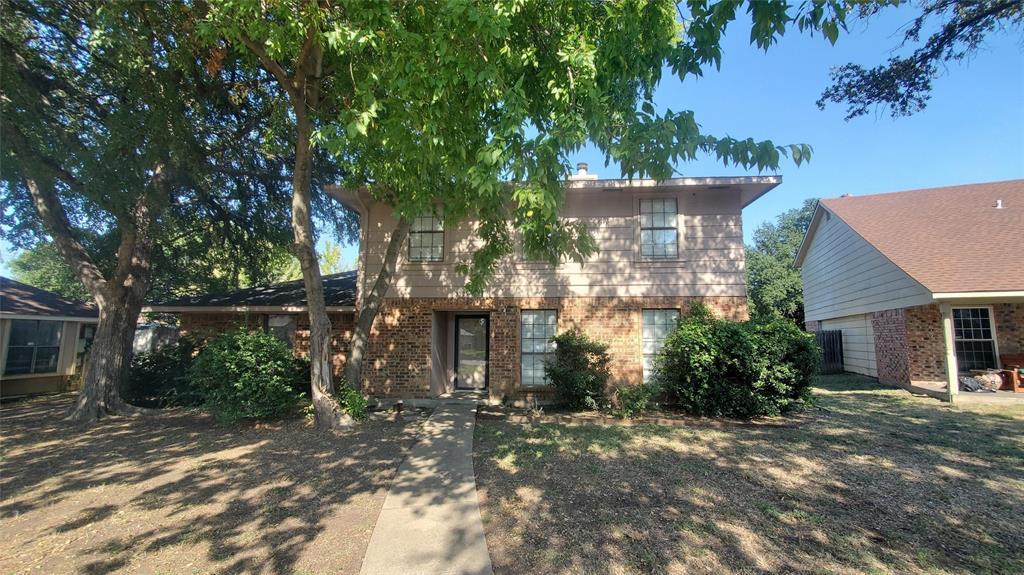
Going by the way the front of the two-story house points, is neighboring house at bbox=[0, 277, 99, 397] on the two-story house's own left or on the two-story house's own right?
on the two-story house's own right

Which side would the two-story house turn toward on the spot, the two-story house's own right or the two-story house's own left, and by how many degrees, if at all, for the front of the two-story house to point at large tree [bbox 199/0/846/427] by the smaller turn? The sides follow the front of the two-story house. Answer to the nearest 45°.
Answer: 0° — it already faces it

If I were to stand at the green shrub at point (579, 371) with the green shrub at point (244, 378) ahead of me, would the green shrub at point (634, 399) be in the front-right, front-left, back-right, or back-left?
back-left

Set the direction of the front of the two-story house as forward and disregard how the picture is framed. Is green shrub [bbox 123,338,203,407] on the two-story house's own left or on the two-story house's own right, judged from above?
on the two-story house's own right

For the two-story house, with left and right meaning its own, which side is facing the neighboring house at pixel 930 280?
left

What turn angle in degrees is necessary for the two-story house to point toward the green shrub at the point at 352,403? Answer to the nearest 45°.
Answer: approximately 90° to its right

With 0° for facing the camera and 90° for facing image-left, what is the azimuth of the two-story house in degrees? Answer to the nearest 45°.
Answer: approximately 0°

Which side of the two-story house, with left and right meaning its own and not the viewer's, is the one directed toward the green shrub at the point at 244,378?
right
